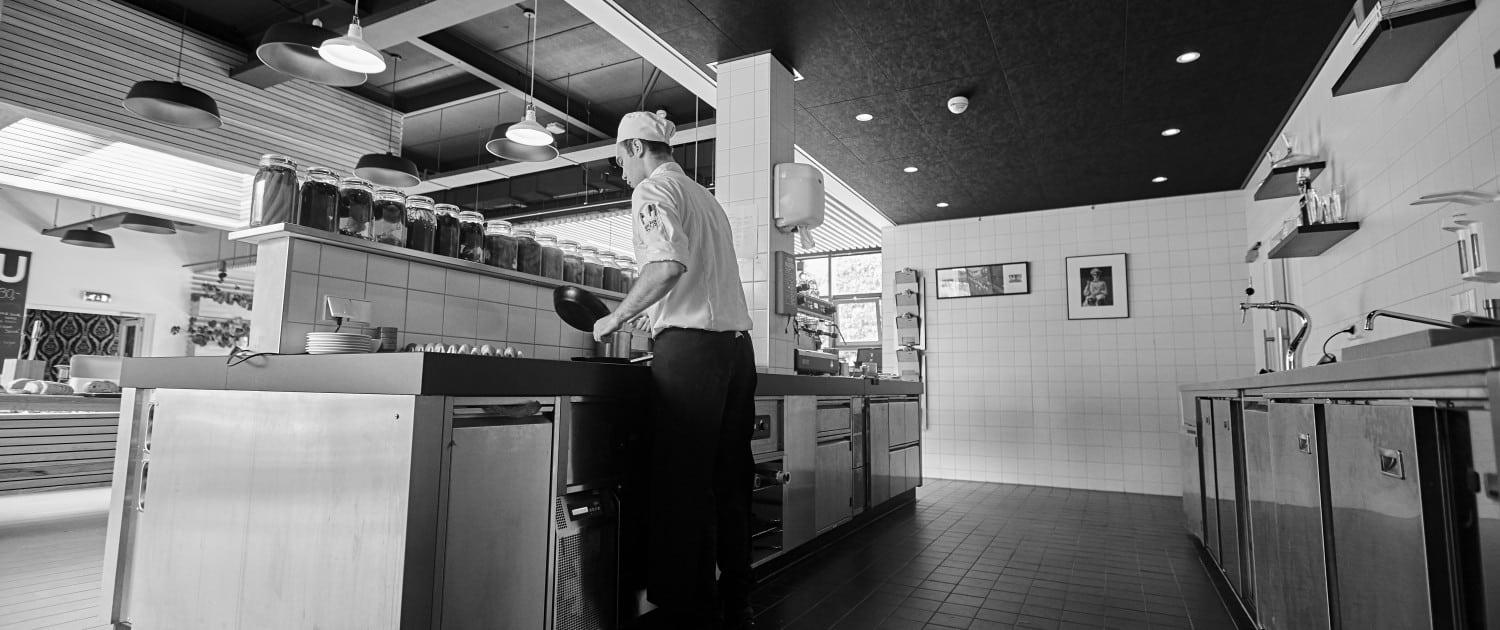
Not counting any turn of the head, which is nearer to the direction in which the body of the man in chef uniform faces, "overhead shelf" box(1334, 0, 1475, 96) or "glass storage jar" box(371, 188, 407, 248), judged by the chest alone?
the glass storage jar

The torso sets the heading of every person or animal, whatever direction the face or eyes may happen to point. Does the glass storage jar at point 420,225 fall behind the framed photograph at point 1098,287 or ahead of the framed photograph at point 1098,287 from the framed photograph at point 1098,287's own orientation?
ahead

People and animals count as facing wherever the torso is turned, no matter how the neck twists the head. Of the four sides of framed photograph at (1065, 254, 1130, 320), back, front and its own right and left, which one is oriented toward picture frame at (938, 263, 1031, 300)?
right

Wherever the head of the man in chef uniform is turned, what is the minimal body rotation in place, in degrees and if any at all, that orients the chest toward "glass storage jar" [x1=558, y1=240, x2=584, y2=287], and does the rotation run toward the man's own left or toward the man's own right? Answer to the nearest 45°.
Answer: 0° — they already face it

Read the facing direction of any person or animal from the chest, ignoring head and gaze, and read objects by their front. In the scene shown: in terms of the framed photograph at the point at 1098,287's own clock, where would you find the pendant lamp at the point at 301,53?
The pendant lamp is roughly at 1 o'clock from the framed photograph.

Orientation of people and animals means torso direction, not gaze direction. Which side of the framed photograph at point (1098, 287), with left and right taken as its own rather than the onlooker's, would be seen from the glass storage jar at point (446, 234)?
front

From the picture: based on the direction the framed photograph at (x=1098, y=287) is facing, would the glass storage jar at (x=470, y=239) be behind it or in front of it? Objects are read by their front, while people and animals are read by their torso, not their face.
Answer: in front

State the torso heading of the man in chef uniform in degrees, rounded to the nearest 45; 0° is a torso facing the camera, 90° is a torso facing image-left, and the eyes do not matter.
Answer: approximately 135°

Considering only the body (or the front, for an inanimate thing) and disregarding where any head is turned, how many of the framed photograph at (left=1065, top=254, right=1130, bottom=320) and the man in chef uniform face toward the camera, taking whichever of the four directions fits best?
1

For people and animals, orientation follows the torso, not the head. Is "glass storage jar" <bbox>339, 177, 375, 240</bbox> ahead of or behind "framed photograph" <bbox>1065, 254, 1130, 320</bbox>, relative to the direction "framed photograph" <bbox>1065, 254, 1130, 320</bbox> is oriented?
ahead

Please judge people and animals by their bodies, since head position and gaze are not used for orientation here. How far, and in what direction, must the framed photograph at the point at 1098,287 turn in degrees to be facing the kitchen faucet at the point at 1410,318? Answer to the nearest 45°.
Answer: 0° — it already faces it

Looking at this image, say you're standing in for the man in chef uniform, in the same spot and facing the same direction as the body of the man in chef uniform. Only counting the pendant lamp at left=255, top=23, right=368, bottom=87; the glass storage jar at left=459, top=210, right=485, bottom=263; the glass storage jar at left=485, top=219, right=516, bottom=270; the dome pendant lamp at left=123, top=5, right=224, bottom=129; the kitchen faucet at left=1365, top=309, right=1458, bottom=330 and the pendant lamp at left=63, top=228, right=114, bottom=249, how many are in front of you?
5

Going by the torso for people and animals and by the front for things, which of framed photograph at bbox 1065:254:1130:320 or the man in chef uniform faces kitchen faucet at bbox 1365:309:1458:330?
the framed photograph

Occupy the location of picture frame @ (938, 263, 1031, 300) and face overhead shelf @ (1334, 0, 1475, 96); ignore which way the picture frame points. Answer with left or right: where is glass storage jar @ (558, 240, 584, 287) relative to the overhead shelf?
right

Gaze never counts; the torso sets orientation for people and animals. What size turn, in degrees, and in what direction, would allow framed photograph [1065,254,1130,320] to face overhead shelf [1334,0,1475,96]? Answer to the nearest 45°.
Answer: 0° — it already faces it
